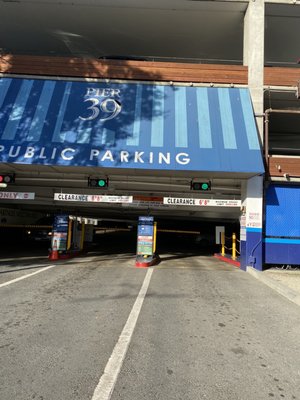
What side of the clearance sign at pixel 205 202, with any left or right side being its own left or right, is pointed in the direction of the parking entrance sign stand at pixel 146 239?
right

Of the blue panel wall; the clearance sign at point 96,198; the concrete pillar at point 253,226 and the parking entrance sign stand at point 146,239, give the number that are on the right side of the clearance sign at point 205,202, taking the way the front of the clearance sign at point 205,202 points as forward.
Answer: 2

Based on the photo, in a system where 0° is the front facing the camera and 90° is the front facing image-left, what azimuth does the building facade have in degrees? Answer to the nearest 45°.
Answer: approximately 0°

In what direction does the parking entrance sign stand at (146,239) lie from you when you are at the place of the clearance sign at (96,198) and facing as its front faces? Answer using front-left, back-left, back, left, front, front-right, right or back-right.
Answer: left
